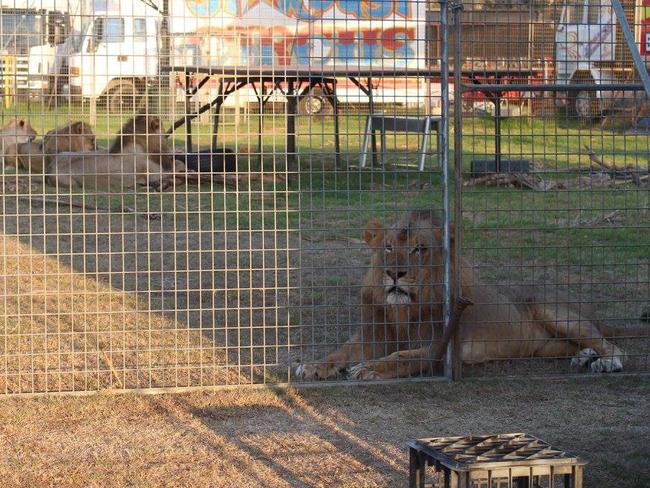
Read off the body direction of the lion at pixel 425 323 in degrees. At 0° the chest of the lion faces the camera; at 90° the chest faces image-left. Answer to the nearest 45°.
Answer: approximately 45°

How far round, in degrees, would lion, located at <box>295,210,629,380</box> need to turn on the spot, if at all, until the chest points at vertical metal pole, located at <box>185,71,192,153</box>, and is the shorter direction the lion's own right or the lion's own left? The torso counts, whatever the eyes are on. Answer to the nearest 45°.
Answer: approximately 90° to the lion's own right
